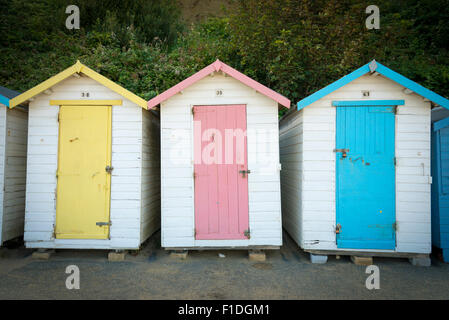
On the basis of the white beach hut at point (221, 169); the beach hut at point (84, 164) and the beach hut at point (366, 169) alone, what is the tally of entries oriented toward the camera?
3

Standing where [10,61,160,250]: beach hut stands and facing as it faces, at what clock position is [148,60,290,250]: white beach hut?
The white beach hut is roughly at 10 o'clock from the beach hut.

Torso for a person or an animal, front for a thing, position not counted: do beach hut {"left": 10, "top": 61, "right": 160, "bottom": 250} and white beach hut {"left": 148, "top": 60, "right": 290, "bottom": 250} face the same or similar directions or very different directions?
same or similar directions

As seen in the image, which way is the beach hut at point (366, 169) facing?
toward the camera

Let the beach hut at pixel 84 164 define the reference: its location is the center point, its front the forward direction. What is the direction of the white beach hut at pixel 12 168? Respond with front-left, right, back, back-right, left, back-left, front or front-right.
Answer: back-right

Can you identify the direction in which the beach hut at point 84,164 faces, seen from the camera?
facing the viewer

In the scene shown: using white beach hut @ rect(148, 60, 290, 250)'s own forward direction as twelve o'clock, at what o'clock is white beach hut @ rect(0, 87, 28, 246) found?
white beach hut @ rect(0, 87, 28, 246) is roughly at 3 o'clock from white beach hut @ rect(148, 60, 290, 250).

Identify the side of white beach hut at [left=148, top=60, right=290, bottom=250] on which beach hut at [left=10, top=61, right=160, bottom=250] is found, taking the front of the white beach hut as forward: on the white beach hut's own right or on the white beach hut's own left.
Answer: on the white beach hut's own right

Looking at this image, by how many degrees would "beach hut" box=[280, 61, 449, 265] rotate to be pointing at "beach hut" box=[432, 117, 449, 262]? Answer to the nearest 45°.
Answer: approximately 135° to its left

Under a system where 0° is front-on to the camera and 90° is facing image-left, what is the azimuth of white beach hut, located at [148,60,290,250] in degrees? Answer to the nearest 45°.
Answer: approximately 0°

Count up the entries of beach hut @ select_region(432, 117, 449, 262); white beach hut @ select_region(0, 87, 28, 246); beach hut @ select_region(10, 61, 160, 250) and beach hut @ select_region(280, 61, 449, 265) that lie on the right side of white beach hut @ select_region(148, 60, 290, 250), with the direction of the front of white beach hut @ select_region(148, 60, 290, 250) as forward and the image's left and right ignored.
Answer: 2

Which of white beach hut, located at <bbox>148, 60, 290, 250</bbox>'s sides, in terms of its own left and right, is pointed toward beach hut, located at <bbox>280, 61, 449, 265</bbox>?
left
